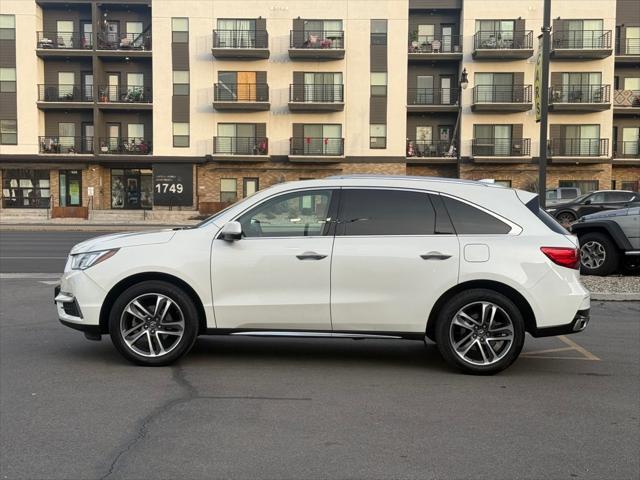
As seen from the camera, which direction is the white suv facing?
to the viewer's left

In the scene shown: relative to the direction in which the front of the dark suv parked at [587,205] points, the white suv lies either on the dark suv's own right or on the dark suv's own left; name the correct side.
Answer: on the dark suv's own left

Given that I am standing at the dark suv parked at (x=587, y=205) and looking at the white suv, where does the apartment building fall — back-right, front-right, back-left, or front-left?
back-right

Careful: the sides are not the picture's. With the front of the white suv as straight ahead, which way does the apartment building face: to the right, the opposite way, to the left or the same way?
to the left

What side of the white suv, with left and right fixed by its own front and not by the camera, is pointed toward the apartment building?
right

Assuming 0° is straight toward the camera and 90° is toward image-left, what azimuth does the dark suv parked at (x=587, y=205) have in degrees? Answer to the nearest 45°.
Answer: approximately 90°
